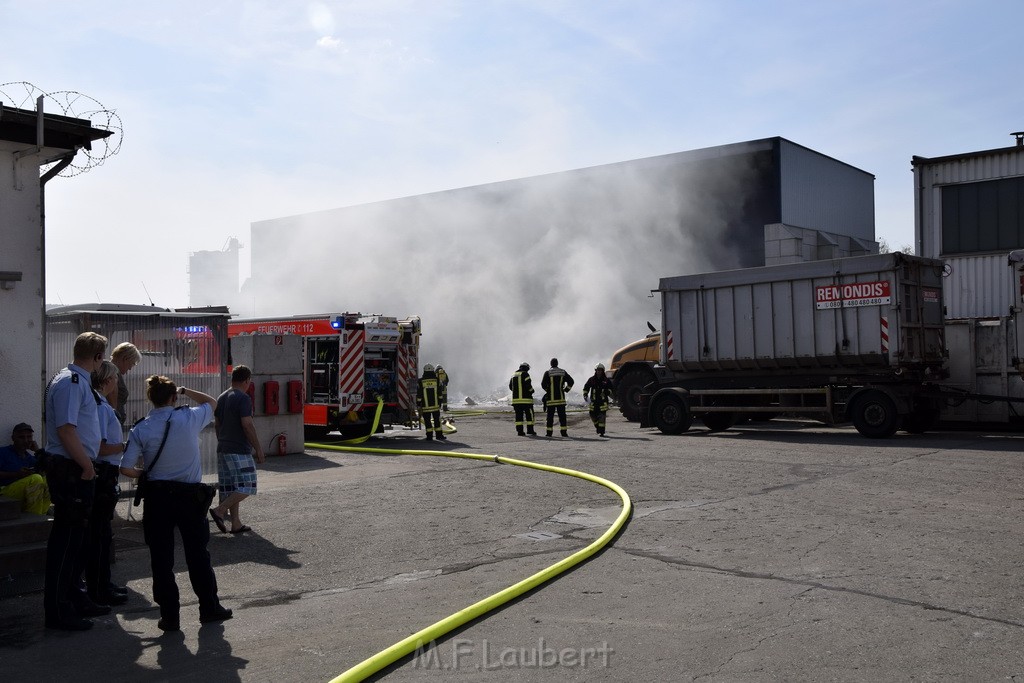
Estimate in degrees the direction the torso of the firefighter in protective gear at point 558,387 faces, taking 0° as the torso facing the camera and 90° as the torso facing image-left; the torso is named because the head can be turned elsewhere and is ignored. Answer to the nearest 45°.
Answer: approximately 180°

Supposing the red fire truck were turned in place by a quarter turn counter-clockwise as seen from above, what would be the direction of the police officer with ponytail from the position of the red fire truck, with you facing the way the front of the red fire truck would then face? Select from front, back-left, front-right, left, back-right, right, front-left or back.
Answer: front-left

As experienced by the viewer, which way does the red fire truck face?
facing away from the viewer and to the left of the viewer

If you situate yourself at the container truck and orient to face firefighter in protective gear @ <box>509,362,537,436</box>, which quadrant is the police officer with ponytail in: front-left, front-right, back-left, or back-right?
front-left

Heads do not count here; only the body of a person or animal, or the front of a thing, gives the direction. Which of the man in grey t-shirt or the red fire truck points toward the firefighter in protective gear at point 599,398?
the man in grey t-shirt

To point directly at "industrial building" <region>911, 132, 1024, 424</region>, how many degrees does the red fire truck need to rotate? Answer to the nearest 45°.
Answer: approximately 135° to its right

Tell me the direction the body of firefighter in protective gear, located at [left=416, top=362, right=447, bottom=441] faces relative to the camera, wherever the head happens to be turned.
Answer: away from the camera

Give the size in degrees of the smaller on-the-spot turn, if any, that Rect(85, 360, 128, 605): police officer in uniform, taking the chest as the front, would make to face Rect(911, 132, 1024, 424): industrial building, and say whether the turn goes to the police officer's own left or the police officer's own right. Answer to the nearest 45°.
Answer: approximately 45° to the police officer's own left

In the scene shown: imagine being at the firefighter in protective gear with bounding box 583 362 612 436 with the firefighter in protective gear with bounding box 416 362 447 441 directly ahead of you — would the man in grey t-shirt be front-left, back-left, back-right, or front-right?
front-left

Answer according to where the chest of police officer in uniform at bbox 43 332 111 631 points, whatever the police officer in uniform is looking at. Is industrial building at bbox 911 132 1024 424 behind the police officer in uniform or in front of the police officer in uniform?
in front

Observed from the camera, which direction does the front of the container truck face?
facing away from the viewer and to the left of the viewer

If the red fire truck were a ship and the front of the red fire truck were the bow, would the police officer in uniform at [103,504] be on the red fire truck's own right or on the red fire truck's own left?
on the red fire truck's own left

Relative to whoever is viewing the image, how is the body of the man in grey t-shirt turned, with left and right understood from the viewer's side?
facing away from the viewer and to the right of the viewer

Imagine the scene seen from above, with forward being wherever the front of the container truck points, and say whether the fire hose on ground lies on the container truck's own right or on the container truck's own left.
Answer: on the container truck's own left
